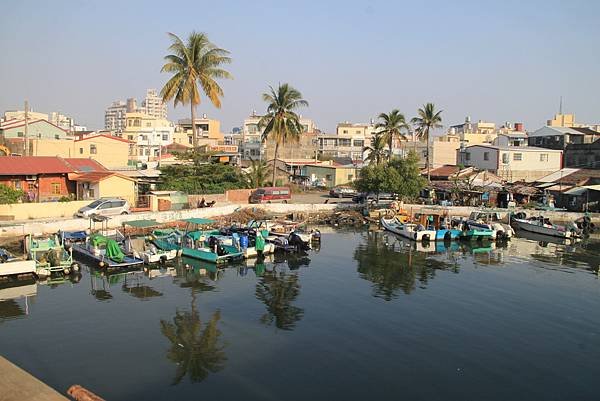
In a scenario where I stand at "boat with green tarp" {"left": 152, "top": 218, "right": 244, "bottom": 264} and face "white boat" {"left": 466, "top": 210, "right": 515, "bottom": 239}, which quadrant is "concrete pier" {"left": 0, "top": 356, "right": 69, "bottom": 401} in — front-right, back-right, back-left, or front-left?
back-right

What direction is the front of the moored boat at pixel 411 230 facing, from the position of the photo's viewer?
facing away from the viewer and to the left of the viewer

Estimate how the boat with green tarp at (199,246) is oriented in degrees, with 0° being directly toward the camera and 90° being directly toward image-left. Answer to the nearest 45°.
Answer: approximately 135°

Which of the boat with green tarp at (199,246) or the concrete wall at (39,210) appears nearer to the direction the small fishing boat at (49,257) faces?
the concrete wall

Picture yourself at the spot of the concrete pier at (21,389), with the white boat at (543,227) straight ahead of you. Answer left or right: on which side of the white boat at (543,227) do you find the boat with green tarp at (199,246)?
left

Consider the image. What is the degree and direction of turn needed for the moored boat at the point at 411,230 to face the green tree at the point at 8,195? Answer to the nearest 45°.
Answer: approximately 45° to its left
